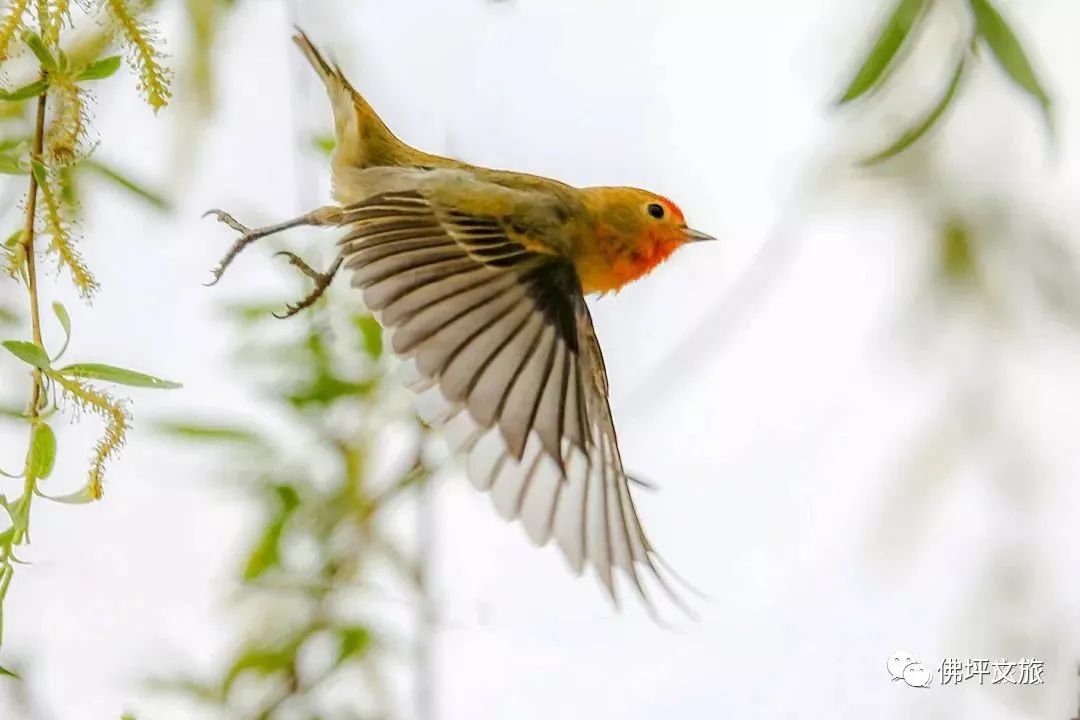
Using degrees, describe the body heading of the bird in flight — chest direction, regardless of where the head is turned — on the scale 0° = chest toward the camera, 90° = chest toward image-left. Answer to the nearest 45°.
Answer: approximately 270°
